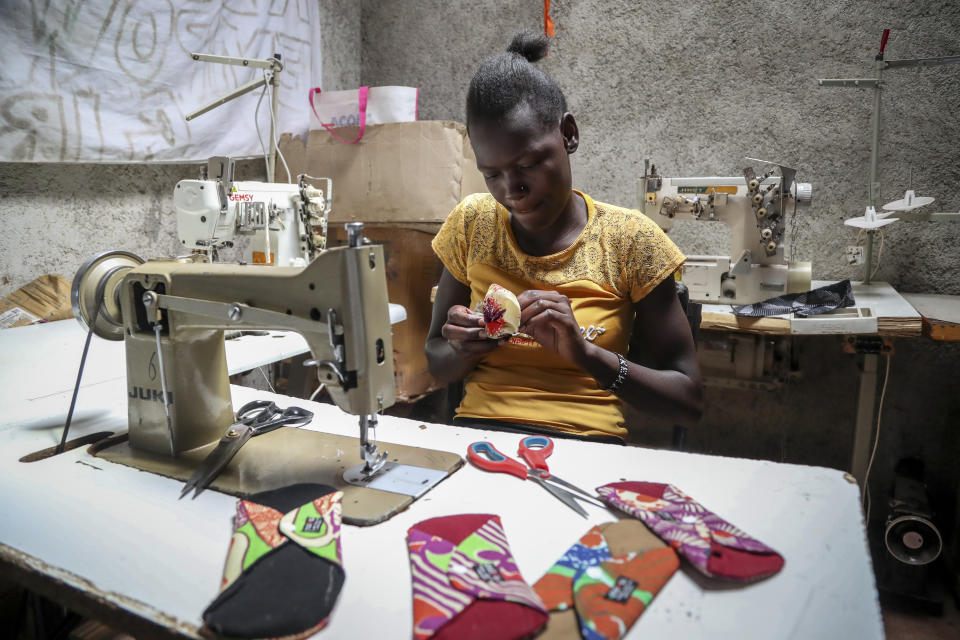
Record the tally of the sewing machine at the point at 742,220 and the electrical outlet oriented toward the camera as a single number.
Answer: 2

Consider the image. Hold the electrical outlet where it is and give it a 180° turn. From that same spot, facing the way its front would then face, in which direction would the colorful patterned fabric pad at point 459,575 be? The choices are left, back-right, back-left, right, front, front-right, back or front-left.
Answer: back

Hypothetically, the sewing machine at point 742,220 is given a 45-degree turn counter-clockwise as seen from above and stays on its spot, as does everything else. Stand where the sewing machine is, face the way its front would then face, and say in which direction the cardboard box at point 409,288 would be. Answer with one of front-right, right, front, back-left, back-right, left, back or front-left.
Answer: back-right

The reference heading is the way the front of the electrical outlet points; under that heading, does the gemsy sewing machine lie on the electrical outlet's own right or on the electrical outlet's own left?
on the electrical outlet's own right

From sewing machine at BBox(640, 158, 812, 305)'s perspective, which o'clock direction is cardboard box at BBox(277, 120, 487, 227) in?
The cardboard box is roughly at 3 o'clock from the sewing machine.

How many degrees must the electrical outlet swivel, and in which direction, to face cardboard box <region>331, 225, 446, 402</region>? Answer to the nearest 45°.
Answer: approximately 90° to its right

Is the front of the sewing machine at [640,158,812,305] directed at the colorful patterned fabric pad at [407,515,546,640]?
yes

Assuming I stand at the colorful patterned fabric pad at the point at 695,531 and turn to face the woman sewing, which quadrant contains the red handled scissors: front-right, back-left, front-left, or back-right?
front-left

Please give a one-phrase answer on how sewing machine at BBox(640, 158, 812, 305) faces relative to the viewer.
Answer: facing the viewer

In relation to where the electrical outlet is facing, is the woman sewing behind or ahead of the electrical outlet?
ahead

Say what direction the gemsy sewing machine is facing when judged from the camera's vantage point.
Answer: facing the viewer and to the right of the viewer

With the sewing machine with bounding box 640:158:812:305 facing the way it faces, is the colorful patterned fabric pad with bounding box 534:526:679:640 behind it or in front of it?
in front

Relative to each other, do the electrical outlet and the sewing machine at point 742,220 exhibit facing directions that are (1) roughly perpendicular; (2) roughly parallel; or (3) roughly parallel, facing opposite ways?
roughly parallel
